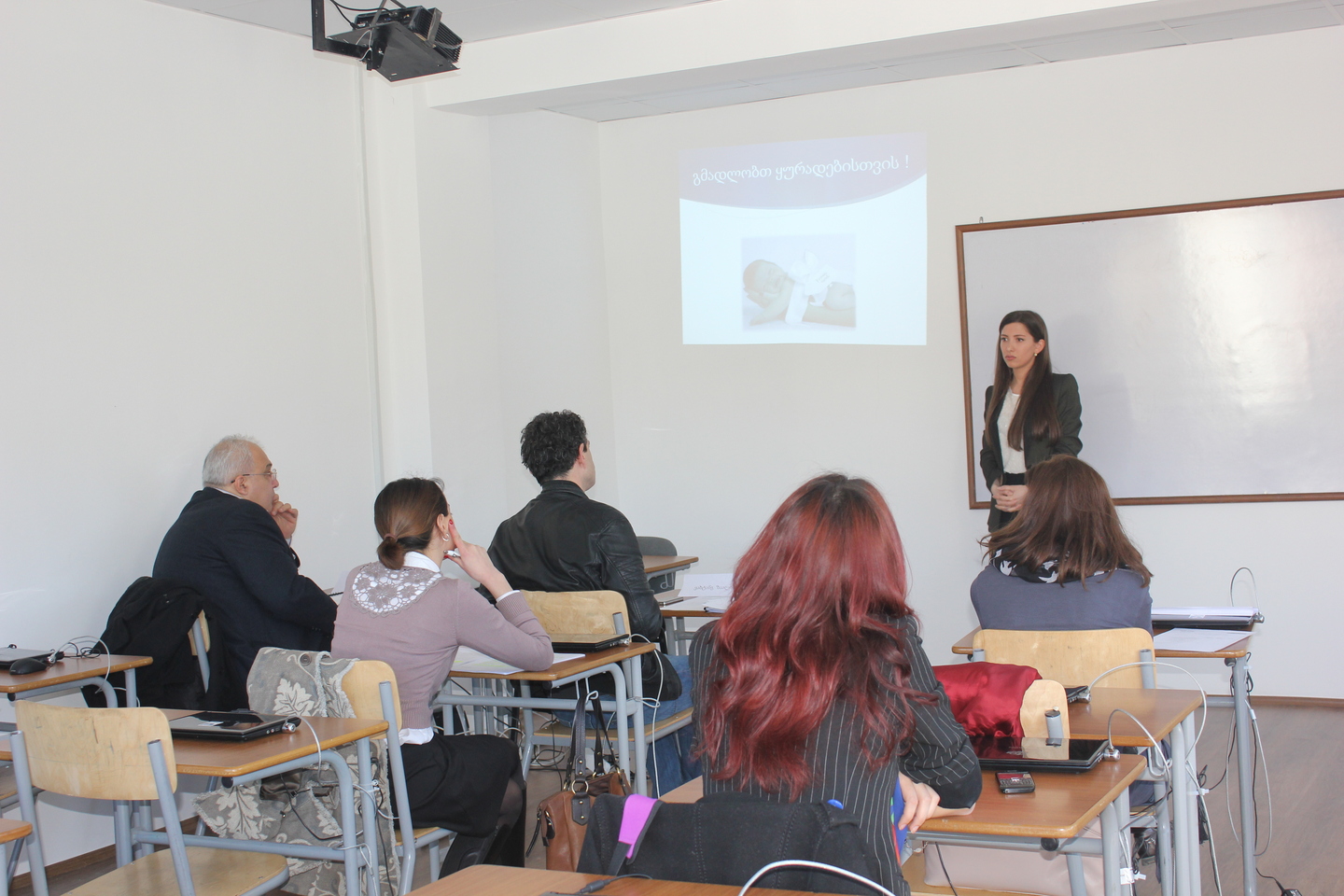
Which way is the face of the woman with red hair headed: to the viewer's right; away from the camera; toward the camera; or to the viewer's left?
away from the camera

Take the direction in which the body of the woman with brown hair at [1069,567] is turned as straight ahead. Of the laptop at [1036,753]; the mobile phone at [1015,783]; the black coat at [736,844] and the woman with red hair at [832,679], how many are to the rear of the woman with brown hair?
4

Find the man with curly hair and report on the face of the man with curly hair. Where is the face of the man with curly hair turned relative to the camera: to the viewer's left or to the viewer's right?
to the viewer's right

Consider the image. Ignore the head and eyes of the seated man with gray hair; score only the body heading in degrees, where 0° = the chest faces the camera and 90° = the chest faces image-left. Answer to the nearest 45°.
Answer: approximately 225°

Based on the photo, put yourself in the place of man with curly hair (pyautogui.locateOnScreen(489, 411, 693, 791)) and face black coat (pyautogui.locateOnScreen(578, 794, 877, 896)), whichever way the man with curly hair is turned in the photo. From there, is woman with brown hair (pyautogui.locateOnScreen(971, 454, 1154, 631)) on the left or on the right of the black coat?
left

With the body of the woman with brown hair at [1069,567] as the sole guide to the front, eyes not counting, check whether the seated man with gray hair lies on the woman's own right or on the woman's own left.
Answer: on the woman's own left

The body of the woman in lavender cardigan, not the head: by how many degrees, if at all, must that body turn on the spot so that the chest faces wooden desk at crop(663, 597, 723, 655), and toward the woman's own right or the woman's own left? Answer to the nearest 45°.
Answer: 0° — they already face it

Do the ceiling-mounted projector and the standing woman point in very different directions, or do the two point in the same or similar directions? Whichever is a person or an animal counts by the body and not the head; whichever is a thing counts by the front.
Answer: very different directions

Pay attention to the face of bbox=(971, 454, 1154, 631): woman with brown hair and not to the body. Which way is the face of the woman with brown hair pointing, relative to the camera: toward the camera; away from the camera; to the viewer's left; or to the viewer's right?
away from the camera

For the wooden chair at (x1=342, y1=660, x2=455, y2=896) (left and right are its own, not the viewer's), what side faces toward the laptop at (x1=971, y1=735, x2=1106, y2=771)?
right

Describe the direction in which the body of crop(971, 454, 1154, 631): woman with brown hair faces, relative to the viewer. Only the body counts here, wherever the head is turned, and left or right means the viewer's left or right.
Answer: facing away from the viewer
